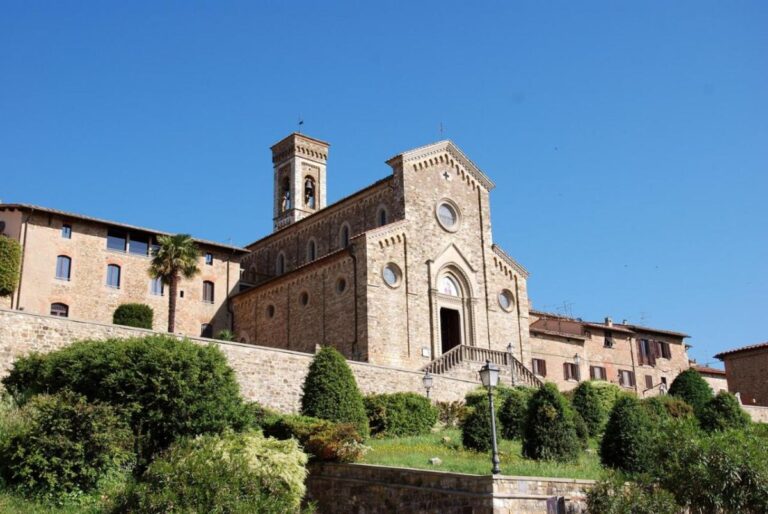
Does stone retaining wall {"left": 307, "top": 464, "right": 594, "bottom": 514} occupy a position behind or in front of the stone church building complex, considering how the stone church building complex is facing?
in front

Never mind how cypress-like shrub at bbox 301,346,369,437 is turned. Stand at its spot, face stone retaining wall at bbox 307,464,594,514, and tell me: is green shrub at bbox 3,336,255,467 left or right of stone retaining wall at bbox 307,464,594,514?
right

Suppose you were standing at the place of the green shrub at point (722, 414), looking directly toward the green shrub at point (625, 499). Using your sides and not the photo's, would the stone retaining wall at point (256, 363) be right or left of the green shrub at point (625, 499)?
right

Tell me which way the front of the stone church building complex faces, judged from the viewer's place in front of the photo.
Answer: facing the viewer and to the right of the viewer

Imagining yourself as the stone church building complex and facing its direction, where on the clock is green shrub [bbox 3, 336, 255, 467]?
The green shrub is roughly at 2 o'clock from the stone church building complex.

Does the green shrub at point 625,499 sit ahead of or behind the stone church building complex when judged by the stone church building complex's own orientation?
ahead

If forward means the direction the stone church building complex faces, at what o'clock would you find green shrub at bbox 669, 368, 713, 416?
The green shrub is roughly at 11 o'clock from the stone church building complex.

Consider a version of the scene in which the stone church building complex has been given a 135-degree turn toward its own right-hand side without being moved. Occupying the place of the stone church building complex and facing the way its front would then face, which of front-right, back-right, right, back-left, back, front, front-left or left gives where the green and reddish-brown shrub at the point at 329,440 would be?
left

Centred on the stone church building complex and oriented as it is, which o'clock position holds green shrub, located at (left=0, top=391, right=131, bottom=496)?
The green shrub is roughly at 2 o'clock from the stone church building complex.

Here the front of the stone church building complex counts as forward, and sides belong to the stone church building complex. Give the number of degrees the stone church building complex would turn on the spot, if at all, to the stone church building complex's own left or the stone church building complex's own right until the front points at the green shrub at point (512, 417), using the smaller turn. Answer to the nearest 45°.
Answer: approximately 45° to the stone church building complex's own right

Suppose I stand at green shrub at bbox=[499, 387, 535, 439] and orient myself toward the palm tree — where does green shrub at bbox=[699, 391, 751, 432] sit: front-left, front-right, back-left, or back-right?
back-right

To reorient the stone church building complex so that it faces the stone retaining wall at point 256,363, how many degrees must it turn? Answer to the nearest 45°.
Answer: approximately 45° to its right

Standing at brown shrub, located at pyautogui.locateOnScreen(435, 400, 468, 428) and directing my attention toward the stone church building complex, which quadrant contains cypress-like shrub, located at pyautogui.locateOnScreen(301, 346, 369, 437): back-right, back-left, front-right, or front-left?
back-left

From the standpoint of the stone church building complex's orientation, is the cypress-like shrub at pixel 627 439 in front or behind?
in front
